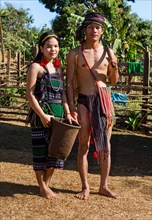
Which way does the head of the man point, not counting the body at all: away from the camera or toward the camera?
toward the camera

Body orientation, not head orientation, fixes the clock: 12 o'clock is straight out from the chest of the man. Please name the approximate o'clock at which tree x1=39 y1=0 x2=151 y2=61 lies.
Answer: The tree is roughly at 6 o'clock from the man.

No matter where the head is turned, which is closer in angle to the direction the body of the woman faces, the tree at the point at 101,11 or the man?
the man

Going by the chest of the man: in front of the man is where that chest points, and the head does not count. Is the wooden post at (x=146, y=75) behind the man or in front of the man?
behind

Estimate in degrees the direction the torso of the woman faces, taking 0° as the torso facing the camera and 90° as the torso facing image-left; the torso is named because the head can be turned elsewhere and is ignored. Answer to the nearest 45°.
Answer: approximately 315°

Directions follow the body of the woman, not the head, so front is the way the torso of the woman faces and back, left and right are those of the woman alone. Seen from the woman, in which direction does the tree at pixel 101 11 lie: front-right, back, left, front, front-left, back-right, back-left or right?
back-left

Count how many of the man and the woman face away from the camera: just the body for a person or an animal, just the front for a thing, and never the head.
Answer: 0

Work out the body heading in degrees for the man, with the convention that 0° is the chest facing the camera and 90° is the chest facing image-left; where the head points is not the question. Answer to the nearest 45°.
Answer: approximately 0°

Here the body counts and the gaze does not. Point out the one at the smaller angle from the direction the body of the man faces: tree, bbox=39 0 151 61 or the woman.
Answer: the woman
